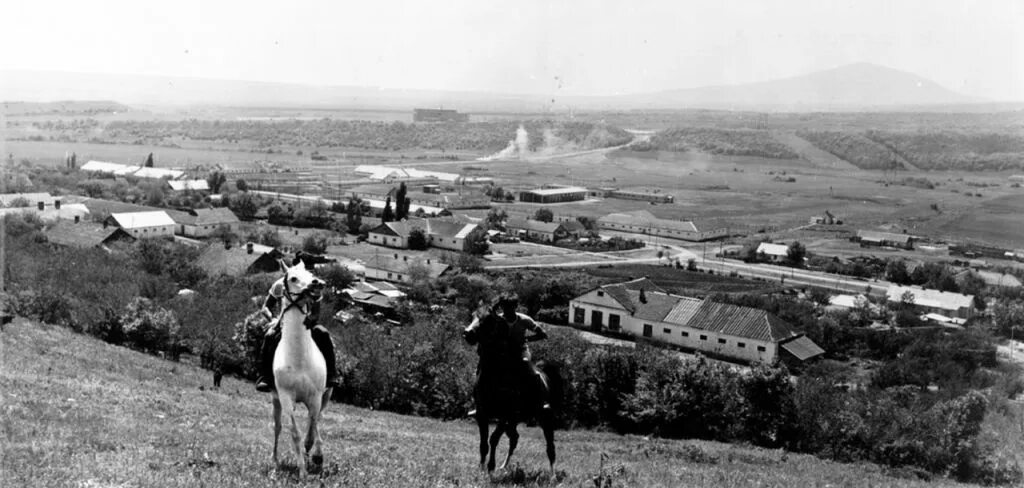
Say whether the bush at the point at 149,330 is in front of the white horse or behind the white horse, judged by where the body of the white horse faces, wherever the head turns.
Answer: behind

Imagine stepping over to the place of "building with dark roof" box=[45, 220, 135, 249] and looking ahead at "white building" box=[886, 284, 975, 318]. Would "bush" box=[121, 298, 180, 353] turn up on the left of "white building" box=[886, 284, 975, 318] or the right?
right

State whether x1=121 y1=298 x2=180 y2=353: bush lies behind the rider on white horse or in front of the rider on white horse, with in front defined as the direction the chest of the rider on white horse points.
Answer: behind

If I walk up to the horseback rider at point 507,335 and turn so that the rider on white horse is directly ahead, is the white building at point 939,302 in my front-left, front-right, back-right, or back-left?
back-right

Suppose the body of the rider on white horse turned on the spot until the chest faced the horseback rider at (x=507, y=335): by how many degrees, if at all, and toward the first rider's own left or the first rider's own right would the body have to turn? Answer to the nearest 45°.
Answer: approximately 90° to the first rider's own left

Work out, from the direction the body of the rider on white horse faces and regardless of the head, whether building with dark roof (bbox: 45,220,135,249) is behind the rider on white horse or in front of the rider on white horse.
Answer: behind

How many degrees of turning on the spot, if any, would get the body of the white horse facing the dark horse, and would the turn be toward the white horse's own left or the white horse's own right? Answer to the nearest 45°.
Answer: approximately 90° to the white horse's own left

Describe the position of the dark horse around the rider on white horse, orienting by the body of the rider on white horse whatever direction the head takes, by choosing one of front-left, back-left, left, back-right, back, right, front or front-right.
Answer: left

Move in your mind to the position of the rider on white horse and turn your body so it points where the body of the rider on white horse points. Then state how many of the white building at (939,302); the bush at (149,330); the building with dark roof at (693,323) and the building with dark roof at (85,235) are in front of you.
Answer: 0

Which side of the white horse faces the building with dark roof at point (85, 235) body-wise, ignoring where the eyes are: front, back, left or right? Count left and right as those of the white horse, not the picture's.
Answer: back

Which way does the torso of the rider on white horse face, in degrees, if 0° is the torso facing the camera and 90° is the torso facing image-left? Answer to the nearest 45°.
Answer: approximately 0°

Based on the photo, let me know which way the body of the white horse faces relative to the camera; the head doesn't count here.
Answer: toward the camera

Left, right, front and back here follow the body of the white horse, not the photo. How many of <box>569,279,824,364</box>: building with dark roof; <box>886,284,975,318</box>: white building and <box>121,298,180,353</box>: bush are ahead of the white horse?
0

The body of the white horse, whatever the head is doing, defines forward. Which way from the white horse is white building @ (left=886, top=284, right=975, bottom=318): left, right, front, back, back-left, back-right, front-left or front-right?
back-left

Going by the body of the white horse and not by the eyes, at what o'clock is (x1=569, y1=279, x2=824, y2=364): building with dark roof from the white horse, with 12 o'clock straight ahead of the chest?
The building with dark roof is roughly at 7 o'clock from the white horse.
